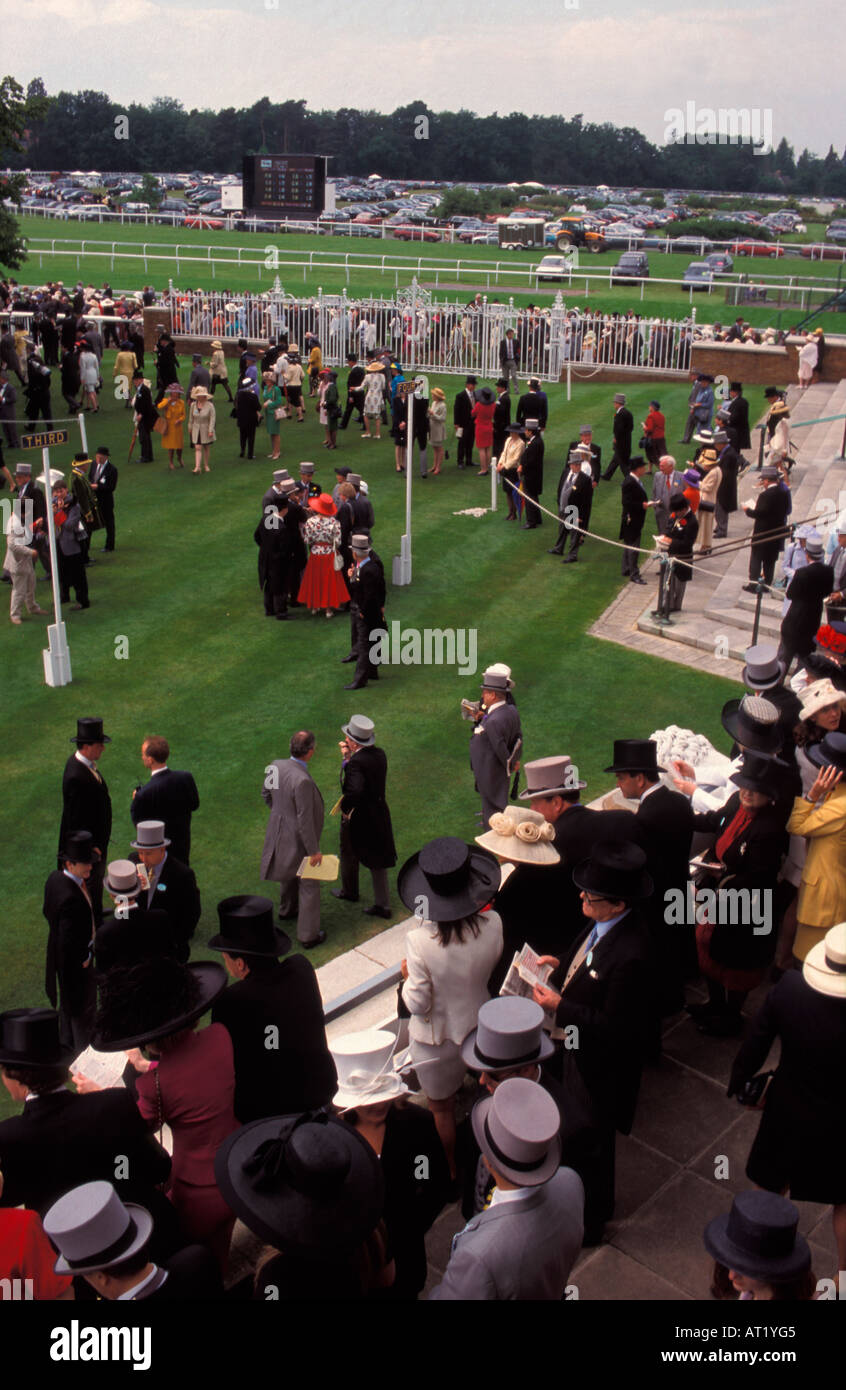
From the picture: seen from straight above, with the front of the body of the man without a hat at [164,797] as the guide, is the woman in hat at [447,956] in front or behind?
behind

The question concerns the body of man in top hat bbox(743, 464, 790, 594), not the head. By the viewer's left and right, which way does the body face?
facing away from the viewer and to the left of the viewer

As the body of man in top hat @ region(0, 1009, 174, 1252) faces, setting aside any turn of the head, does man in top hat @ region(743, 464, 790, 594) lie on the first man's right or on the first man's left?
on the first man's right

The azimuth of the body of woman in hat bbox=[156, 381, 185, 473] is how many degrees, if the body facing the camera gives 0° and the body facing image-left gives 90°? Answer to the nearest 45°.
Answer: approximately 0°

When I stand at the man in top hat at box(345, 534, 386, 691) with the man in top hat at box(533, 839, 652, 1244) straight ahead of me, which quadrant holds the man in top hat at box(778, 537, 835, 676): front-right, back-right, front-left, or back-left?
front-left

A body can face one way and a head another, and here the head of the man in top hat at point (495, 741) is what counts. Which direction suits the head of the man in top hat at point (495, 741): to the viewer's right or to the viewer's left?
to the viewer's left

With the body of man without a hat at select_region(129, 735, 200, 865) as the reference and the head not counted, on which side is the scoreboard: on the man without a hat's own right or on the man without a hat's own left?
on the man without a hat's own right

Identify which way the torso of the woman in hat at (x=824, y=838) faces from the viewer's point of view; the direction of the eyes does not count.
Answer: to the viewer's left

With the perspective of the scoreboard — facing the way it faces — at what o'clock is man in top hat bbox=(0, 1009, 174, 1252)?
The man in top hat is roughly at 12 o'clock from the scoreboard.

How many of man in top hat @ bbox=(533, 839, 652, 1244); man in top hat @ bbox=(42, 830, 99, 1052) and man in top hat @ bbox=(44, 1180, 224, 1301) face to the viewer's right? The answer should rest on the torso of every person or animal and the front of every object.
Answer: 1

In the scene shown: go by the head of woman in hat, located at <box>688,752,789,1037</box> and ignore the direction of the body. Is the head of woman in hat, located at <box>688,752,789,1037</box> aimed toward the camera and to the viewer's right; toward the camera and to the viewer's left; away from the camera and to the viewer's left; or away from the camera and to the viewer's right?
toward the camera and to the viewer's left
